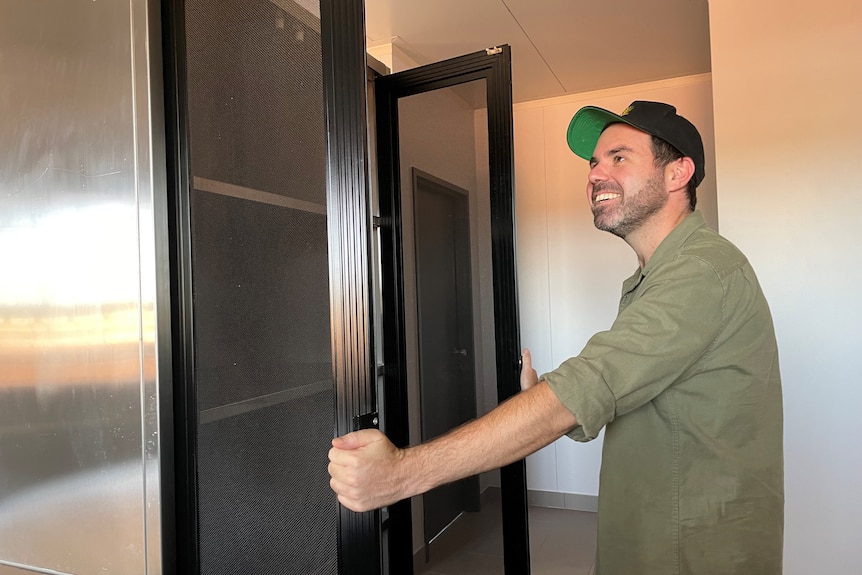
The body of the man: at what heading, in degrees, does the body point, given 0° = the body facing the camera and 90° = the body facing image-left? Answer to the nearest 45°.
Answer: approximately 90°

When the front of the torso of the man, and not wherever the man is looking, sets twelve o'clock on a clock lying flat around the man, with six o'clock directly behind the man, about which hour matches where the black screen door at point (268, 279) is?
The black screen door is roughly at 12 o'clock from the man.

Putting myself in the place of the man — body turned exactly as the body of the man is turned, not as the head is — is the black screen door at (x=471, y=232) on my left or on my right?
on my right
